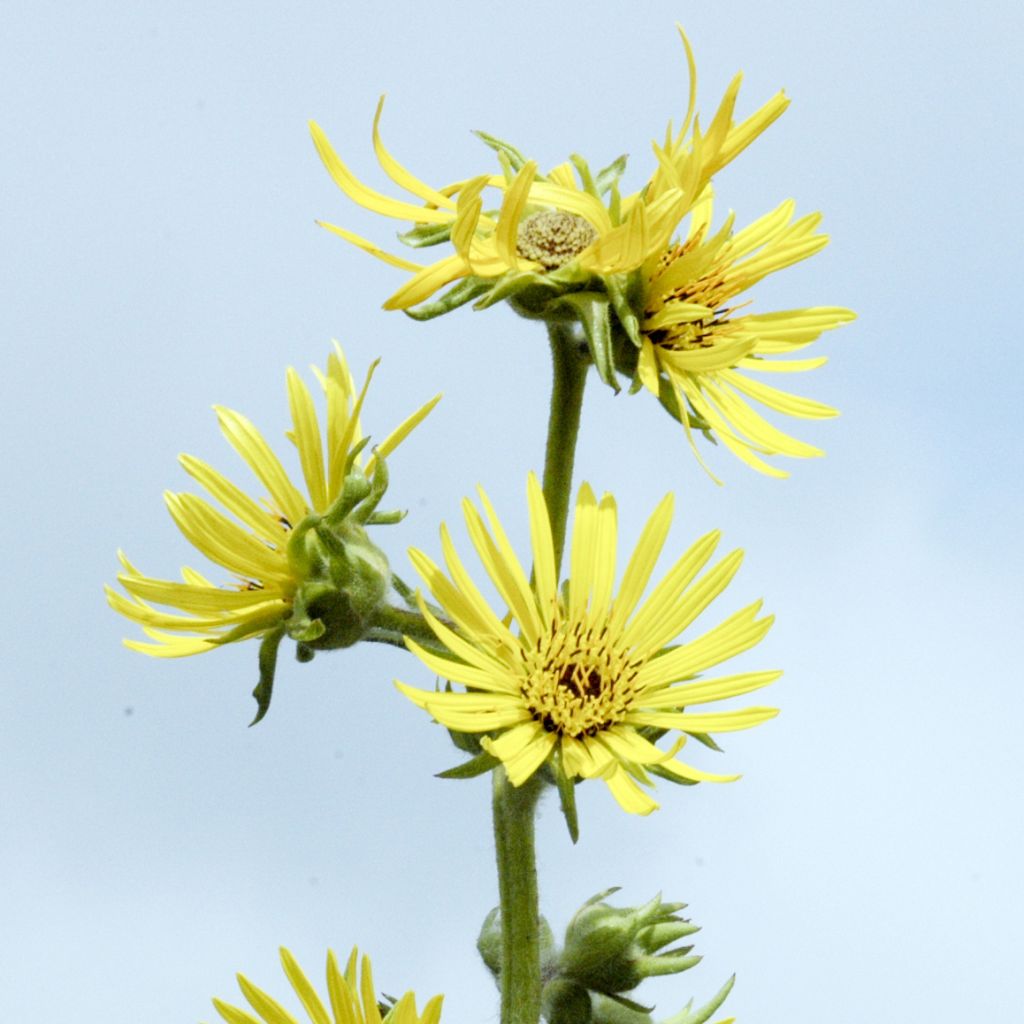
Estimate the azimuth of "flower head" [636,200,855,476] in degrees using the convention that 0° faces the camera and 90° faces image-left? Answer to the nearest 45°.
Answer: approximately 270°

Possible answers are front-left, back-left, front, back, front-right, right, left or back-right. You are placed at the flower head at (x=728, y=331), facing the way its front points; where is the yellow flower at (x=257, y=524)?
back
